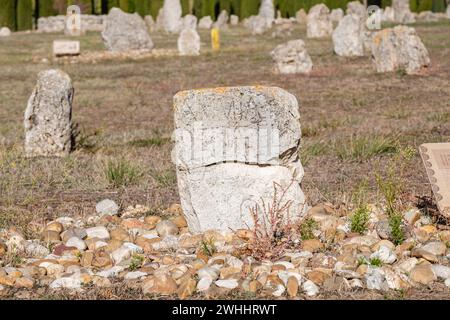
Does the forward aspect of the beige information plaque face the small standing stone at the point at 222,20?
no

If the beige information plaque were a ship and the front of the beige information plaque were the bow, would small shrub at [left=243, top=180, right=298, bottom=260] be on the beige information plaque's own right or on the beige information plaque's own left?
on the beige information plaque's own right

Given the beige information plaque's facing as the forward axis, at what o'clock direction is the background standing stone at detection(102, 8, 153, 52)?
The background standing stone is roughly at 5 o'clock from the beige information plaque.

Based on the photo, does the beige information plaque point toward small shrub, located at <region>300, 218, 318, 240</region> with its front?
no

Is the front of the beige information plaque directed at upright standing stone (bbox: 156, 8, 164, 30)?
no

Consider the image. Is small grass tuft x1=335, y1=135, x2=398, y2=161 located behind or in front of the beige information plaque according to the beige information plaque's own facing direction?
behind

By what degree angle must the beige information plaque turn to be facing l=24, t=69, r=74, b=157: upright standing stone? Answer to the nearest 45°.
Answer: approximately 135° to its right

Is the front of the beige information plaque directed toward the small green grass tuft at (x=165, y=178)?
no

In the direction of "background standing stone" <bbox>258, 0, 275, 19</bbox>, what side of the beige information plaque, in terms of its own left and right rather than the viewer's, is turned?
back

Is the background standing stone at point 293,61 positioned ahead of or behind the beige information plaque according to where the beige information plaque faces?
behind

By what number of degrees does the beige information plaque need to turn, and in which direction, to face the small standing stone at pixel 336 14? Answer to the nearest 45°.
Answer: approximately 180°

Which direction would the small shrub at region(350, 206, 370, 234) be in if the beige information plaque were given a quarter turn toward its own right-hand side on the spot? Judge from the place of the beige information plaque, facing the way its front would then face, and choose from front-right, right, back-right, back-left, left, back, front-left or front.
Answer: front-left

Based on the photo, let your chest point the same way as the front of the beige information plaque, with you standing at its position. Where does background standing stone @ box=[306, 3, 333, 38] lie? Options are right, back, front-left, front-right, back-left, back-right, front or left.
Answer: back

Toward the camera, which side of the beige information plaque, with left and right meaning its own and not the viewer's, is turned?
front

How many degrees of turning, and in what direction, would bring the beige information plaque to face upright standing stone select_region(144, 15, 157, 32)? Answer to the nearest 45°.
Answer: approximately 135° to its right

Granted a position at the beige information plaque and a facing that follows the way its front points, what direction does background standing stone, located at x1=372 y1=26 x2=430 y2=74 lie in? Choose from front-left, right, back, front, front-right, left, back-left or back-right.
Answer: back

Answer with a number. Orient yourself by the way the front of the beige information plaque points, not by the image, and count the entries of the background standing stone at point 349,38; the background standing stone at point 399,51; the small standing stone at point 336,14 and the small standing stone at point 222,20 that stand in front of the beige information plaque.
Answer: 0

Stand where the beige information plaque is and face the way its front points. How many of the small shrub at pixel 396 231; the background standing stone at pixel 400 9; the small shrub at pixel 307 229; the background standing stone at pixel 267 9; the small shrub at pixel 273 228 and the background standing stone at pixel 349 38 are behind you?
3

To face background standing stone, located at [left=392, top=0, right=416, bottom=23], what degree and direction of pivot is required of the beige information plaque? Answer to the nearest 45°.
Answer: approximately 180°
